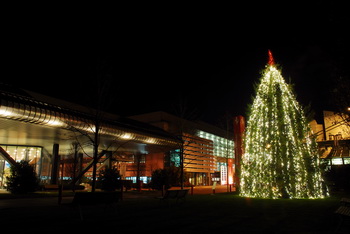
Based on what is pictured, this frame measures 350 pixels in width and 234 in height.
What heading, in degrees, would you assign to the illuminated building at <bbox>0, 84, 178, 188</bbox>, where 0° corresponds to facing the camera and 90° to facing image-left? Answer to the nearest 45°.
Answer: approximately 315°

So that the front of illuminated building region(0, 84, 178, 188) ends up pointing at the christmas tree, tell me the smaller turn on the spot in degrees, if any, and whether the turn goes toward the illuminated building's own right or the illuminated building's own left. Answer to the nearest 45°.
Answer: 0° — it already faces it

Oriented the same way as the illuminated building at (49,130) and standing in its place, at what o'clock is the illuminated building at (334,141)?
the illuminated building at (334,141) is roughly at 10 o'clock from the illuminated building at (49,130).

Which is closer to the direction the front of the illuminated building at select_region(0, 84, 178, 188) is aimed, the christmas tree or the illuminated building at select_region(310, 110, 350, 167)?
the christmas tree
